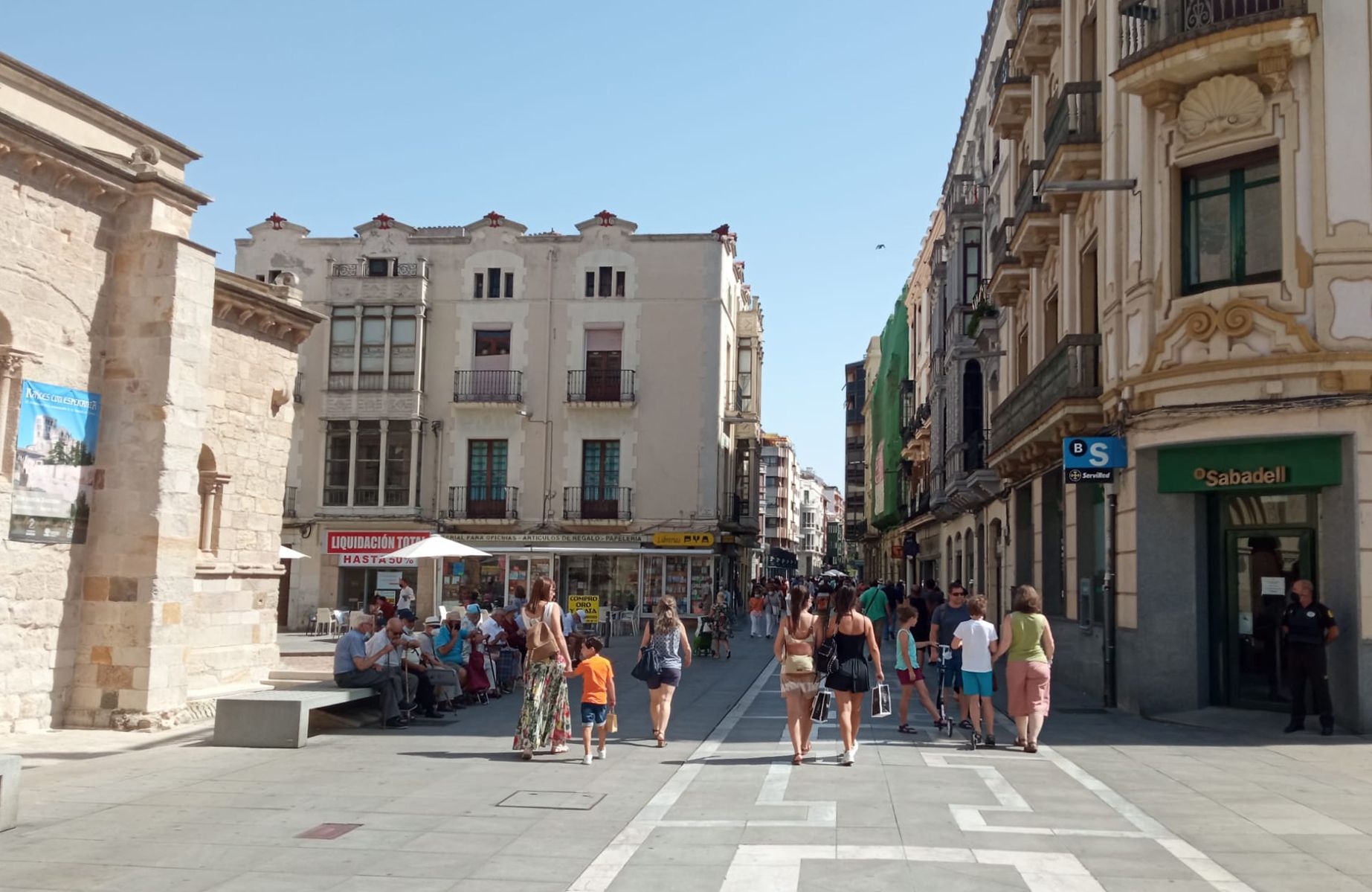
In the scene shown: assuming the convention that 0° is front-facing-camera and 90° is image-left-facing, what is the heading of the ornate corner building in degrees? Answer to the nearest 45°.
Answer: approximately 45°

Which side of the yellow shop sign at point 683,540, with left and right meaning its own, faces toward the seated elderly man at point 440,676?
front

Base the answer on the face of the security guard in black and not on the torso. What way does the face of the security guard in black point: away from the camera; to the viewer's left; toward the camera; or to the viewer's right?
toward the camera

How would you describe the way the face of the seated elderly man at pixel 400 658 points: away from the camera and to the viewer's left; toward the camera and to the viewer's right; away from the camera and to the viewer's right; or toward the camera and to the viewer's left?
toward the camera and to the viewer's right

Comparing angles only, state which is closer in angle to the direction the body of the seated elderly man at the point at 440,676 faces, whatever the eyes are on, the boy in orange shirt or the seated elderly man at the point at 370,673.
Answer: the boy in orange shirt

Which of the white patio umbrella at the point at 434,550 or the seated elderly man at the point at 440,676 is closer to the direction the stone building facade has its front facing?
the seated elderly man

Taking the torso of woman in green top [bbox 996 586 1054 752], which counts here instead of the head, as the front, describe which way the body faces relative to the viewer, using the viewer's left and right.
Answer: facing away from the viewer

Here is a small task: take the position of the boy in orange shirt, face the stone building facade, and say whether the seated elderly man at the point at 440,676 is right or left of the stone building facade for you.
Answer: right

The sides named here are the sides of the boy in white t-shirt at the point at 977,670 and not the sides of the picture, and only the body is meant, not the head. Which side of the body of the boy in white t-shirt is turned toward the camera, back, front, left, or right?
back

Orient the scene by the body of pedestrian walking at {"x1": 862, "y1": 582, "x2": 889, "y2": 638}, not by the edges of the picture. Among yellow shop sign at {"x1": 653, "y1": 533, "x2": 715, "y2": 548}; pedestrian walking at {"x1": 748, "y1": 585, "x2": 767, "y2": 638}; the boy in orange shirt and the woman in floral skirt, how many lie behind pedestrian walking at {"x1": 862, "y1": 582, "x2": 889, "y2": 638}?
2

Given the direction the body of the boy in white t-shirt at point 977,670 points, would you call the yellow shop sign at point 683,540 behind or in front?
in front

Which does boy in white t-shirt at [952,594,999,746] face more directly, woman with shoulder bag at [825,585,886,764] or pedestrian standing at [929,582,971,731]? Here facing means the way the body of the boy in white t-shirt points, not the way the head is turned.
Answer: the pedestrian standing

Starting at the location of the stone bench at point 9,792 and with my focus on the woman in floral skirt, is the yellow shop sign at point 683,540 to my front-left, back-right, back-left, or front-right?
front-left

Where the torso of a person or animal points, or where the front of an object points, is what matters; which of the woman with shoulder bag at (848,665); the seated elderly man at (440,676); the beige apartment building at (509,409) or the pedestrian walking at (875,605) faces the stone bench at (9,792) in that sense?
the beige apartment building

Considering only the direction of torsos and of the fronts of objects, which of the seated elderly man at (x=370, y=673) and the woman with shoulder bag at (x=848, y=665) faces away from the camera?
the woman with shoulder bag

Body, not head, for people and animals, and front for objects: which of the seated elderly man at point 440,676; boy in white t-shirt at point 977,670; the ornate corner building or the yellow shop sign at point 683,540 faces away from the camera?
the boy in white t-shirt

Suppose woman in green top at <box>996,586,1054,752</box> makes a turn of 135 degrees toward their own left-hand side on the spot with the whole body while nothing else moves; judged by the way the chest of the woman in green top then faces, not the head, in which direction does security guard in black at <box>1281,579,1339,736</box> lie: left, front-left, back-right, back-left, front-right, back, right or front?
back

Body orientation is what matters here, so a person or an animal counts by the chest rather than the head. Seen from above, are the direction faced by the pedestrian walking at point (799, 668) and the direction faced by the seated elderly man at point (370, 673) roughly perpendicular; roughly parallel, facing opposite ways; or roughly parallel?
roughly perpendicular

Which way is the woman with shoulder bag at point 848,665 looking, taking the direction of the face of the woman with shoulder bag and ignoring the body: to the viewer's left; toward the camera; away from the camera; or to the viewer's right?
away from the camera

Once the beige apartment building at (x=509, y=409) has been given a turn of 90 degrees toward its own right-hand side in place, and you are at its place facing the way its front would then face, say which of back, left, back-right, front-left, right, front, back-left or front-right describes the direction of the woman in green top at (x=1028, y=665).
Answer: left

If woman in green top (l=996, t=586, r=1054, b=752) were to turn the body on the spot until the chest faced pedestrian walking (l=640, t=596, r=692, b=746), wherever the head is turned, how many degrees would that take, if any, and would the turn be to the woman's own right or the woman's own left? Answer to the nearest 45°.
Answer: approximately 90° to the woman's own left
